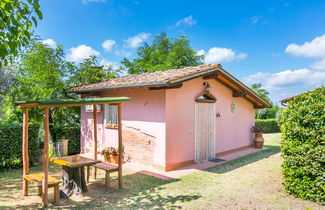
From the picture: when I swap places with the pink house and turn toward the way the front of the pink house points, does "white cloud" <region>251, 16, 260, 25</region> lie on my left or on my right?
on my left

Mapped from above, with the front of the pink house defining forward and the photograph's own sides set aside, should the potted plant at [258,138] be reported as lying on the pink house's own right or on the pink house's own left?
on the pink house's own left

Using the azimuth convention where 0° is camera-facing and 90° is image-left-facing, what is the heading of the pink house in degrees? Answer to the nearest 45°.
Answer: approximately 315°

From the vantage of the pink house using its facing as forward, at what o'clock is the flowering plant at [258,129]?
The flowering plant is roughly at 9 o'clock from the pink house.

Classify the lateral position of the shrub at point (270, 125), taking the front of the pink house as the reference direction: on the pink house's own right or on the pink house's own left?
on the pink house's own left

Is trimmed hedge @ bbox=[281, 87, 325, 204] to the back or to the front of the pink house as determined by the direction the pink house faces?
to the front

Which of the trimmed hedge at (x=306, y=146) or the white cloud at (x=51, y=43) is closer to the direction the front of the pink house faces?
the trimmed hedge

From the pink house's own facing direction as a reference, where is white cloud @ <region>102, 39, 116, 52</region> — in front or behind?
behind

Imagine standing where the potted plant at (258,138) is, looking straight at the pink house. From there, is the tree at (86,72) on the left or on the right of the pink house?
right

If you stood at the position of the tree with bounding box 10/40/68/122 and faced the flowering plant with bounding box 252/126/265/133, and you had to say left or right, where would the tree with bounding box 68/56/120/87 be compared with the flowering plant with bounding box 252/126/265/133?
left

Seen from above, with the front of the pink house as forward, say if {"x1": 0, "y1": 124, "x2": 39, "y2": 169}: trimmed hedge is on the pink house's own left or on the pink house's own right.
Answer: on the pink house's own right

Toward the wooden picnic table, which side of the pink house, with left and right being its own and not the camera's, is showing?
right

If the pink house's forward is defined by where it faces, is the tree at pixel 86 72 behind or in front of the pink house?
behind

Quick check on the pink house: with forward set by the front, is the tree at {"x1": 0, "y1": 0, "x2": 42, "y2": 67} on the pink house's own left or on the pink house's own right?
on the pink house's own right
